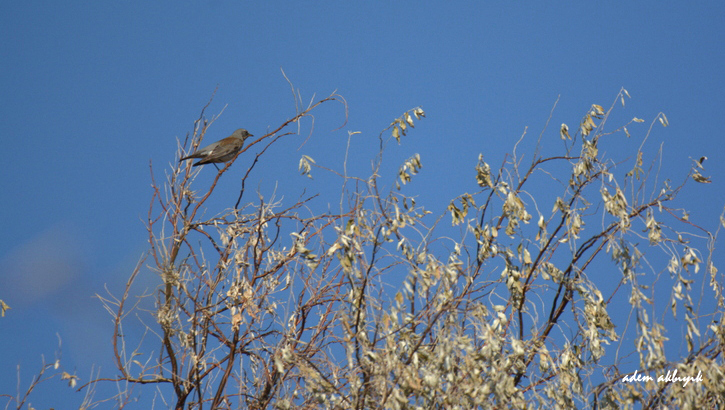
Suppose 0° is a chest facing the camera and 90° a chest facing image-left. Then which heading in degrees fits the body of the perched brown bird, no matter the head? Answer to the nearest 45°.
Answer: approximately 270°
